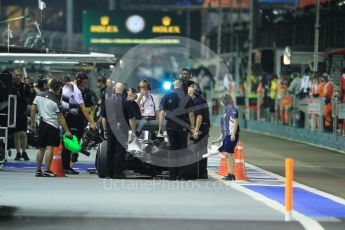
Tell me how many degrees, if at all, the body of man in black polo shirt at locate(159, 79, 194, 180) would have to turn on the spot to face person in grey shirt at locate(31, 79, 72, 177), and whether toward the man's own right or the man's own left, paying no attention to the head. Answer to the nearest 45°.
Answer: approximately 90° to the man's own left

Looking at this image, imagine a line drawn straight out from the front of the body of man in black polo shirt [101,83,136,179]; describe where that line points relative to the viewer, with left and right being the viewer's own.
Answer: facing away from the viewer

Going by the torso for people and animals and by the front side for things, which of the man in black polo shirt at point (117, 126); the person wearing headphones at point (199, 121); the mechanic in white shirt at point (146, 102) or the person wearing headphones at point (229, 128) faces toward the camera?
the mechanic in white shirt

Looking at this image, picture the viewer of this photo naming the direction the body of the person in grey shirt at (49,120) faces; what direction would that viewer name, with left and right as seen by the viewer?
facing away from the viewer and to the right of the viewer

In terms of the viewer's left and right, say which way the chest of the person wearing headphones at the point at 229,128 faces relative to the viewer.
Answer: facing to the left of the viewer

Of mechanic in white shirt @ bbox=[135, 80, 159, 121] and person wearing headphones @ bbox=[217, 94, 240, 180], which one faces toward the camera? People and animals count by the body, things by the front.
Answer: the mechanic in white shirt

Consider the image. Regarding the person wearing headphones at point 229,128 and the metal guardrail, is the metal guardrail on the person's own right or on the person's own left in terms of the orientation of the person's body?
on the person's own right

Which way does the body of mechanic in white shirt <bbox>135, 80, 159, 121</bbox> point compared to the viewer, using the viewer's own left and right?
facing the viewer
